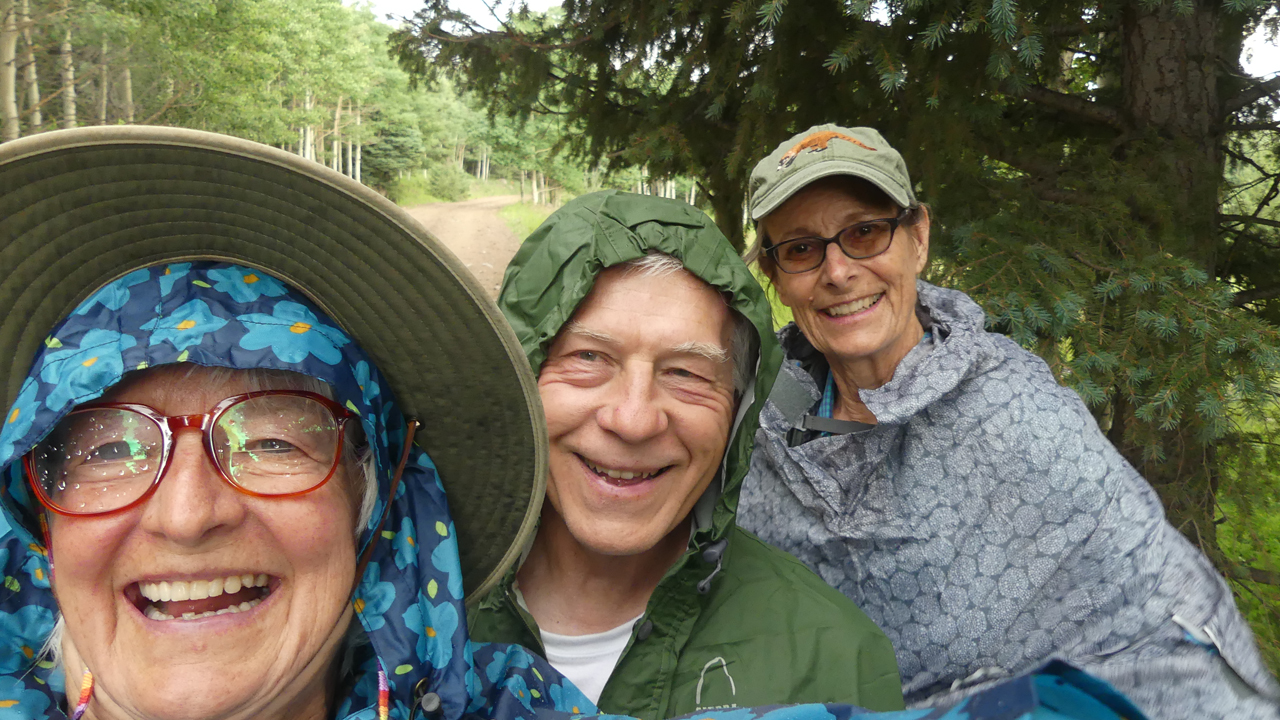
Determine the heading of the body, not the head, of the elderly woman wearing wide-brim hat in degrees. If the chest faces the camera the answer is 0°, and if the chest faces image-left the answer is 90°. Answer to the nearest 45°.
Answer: approximately 0°

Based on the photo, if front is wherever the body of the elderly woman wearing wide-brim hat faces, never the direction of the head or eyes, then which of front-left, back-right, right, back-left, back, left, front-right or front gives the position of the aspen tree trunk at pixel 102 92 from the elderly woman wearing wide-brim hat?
back

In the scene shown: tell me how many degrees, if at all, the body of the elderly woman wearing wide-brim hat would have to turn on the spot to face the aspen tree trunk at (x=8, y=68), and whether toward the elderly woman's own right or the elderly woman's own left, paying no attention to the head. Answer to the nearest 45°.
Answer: approximately 180°

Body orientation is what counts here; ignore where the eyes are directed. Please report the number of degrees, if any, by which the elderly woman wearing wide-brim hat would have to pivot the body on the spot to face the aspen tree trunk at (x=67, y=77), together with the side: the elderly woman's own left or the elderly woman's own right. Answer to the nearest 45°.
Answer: approximately 180°

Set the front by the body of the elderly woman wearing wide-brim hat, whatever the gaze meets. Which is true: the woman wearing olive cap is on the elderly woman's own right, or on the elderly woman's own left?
on the elderly woman's own left

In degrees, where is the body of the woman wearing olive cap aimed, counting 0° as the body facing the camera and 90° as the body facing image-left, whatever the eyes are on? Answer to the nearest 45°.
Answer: approximately 45°

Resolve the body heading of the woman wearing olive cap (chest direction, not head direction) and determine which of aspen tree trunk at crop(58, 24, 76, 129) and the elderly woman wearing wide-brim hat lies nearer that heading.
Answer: the elderly woman wearing wide-brim hat

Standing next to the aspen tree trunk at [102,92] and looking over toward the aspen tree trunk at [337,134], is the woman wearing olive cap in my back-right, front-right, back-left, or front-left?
back-right
